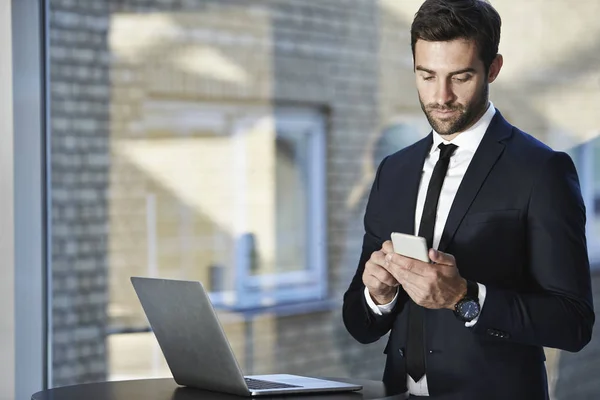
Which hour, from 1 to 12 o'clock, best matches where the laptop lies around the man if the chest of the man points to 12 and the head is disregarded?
The laptop is roughly at 1 o'clock from the man.

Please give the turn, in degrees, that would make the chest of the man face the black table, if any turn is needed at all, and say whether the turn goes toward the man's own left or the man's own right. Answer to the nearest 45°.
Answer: approximately 45° to the man's own right

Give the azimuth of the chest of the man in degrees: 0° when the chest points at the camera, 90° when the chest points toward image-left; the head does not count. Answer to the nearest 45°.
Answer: approximately 45°

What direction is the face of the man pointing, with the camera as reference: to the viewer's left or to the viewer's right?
to the viewer's left

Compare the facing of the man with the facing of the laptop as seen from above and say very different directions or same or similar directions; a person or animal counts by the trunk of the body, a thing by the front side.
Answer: very different directions

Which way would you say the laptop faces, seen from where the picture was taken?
facing away from the viewer and to the right of the viewer
